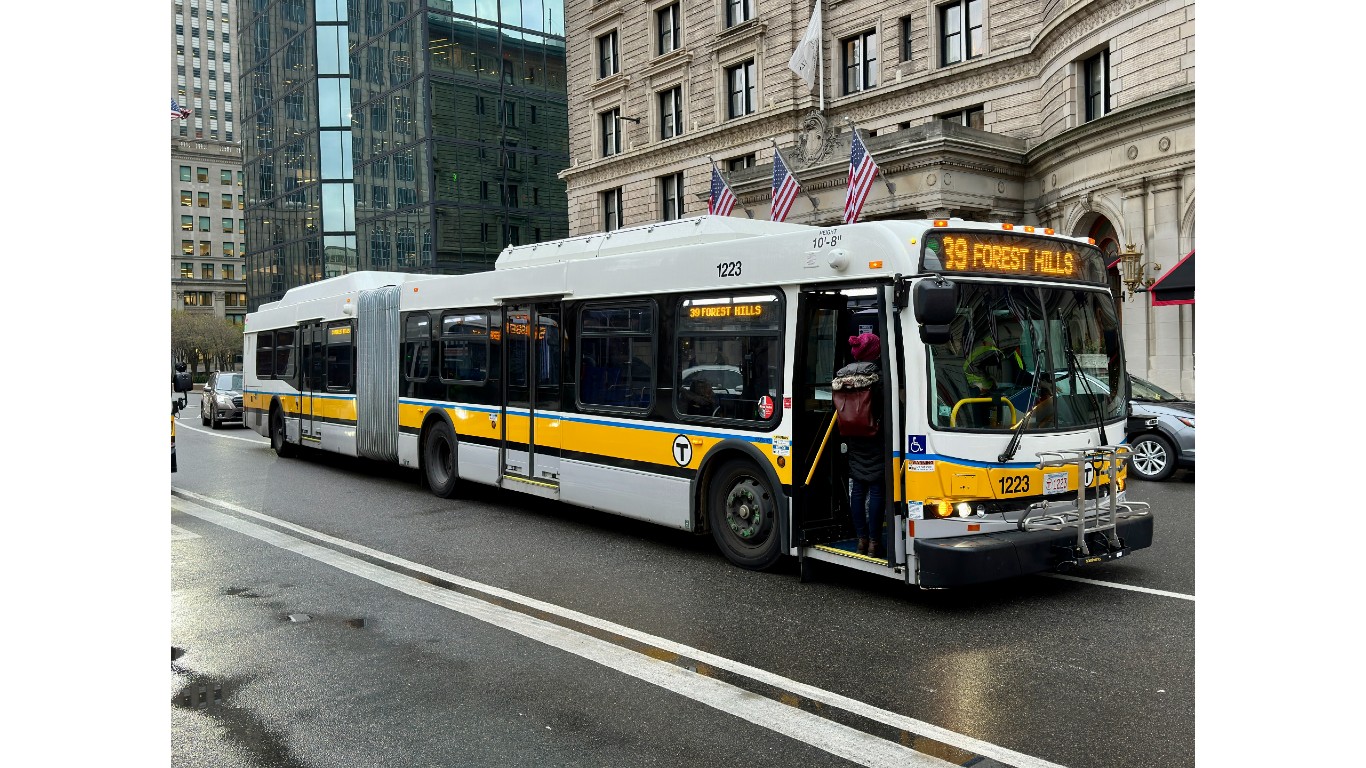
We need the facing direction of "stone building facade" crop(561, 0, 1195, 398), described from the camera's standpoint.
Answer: facing the viewer and to the left of the viewer

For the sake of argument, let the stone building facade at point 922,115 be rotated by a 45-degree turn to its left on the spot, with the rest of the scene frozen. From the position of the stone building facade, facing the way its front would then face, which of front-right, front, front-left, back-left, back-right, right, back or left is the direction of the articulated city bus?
front

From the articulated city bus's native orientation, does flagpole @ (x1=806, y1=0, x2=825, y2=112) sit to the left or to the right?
on its left

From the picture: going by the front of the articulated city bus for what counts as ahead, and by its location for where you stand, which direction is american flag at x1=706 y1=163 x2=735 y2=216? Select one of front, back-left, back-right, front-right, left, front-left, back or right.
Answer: back-left

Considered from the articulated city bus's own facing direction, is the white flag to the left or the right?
on its left

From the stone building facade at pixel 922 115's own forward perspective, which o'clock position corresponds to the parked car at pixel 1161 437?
The parked car is roughly at 10 o'clock from the stone building facade.

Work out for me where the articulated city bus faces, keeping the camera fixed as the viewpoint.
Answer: facing the viewer and to the right of the viewer

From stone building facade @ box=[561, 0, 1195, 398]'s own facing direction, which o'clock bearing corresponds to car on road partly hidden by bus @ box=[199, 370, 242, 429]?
The car on road partly hidden by bus is roughly at 1 o'clock from the stone building facade.

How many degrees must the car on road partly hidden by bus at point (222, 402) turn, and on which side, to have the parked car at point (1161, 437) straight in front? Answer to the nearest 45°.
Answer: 0° — it already faces it

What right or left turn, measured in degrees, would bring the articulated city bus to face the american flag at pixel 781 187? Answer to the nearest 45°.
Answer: approximately 135° to its left

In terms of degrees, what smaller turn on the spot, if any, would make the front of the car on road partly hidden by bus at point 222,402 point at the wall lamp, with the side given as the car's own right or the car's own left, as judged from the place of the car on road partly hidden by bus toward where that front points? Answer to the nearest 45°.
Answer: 0° — it already faces it

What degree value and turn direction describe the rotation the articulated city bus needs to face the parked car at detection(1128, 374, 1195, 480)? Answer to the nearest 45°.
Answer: approximately 90° to its left

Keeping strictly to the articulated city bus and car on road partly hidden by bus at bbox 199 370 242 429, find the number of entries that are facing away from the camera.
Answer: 0
